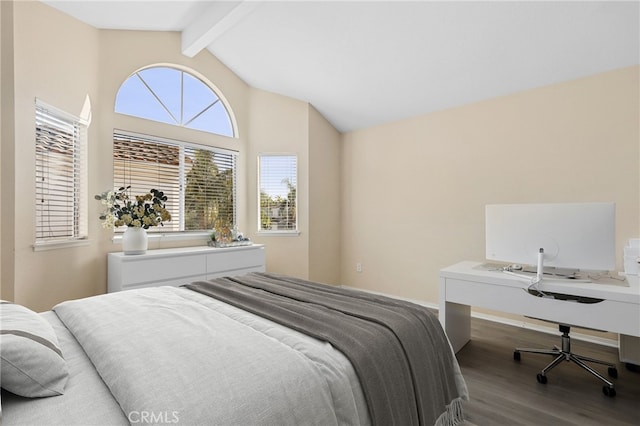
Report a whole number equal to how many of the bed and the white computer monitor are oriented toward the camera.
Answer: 0

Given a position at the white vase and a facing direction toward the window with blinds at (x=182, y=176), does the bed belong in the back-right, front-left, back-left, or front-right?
back-right

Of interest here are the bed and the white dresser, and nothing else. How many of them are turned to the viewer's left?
0

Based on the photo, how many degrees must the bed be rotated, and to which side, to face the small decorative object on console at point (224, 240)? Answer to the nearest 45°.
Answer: approximately 45° to its left

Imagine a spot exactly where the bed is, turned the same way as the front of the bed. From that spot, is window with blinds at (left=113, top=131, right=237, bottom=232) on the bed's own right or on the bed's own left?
on the bed's own left

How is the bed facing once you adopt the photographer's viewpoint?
facing away from the viewer and to the right of the viewer

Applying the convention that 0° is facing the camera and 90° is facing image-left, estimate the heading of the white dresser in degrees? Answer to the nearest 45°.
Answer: approximately 315°

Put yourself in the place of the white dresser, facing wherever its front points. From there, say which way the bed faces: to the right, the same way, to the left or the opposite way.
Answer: to the left

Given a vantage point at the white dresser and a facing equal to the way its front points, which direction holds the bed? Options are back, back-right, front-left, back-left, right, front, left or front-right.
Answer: front-right

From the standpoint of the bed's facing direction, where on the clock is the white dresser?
The white dresser is roughly at 10 o'clock from the bed.
